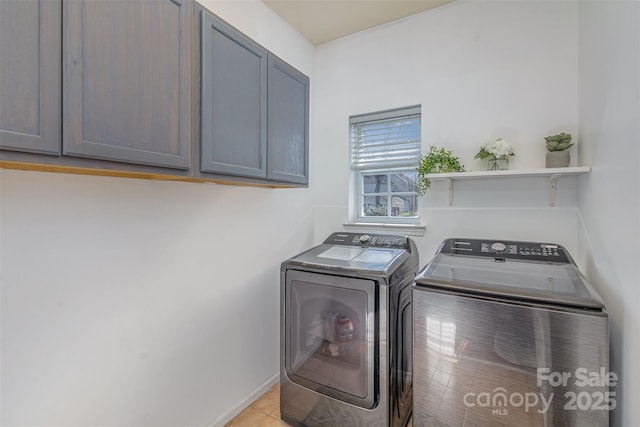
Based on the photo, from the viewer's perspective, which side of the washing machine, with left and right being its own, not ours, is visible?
front

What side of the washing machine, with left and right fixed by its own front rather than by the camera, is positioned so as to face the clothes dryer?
right

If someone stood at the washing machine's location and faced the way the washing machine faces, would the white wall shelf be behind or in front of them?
behind

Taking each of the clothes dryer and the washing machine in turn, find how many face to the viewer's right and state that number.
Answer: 0

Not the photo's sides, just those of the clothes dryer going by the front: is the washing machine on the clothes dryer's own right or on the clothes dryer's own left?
on the clothes dryer's own left

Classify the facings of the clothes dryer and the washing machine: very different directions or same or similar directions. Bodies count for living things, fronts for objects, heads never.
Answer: same or similar directions

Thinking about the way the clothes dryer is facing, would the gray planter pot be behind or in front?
behind

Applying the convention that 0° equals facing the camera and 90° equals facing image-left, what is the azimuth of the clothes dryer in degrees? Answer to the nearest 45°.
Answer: approximately 45°

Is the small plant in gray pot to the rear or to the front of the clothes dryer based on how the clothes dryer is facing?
to the rear
